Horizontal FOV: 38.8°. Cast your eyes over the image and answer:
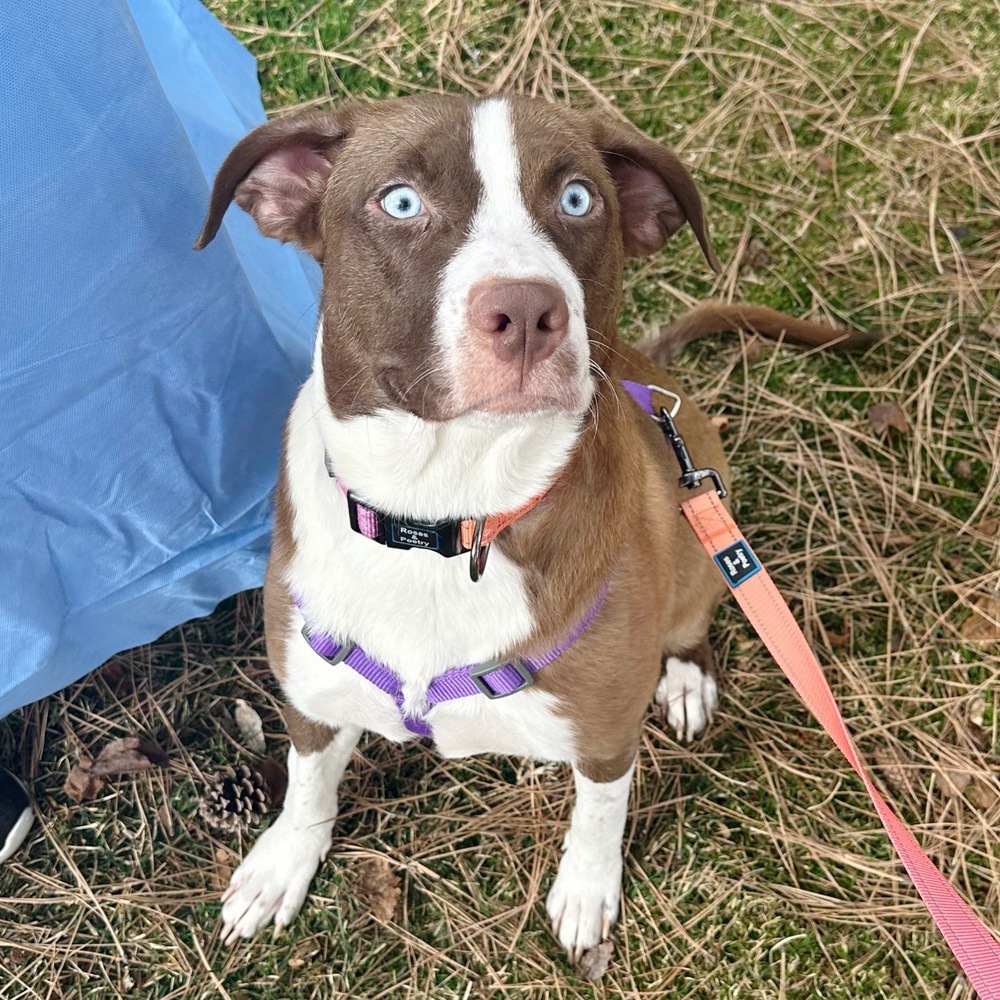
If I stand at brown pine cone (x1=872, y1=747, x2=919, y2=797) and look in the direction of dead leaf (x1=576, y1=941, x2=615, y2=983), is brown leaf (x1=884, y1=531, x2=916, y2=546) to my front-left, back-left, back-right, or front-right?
back-right
